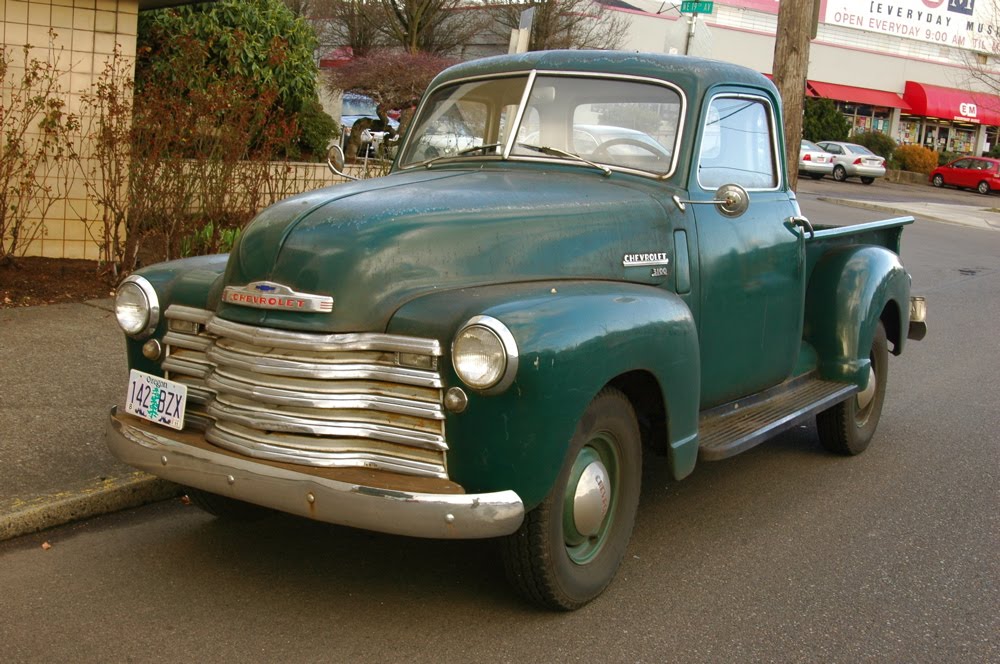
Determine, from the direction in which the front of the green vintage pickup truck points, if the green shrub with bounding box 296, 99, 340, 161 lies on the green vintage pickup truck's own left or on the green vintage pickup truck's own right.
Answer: on the green vintage pickup truck's own right

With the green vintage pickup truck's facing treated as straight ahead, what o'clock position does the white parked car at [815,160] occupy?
The white parked car is roughly at 5 o'clock from the green vintage pickup truck.

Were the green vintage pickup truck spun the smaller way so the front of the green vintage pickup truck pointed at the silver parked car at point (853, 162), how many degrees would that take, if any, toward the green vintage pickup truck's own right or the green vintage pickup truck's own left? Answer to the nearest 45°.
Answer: approximately 135° to the green vintage pickup truck's own right

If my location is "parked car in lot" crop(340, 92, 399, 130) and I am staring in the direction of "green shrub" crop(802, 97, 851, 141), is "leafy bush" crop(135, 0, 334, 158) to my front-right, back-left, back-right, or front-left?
back-right

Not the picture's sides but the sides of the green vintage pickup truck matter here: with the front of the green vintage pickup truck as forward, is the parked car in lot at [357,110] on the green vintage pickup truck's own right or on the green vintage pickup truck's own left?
on the green vintage pickup truck's own right

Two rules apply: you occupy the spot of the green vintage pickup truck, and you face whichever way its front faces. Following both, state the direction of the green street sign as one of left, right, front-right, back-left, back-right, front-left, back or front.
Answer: back-right

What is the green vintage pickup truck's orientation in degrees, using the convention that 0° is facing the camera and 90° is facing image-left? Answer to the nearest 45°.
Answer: approximately 45°

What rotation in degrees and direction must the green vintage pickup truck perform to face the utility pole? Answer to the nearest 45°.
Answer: approximately 135° to its right

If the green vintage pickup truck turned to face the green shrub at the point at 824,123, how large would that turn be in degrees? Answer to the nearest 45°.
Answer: approximately 135° to its right

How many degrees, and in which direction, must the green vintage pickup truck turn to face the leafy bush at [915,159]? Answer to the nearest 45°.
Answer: approximately 135° to its right

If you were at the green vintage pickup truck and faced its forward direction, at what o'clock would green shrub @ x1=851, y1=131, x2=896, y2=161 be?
The green shrub is roughly at 5 o'clock from the green vintage pickup truck.
